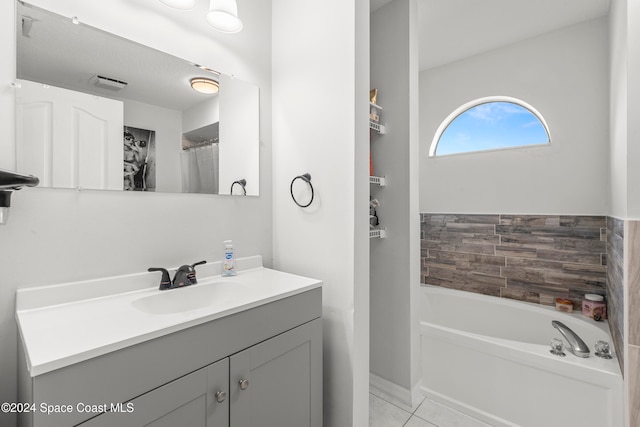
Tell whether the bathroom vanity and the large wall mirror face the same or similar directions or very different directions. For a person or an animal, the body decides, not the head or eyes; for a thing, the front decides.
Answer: same or similar directions

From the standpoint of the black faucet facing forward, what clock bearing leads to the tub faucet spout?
The tub faucet spout is roughly at 11 o'clock from the black faucet.

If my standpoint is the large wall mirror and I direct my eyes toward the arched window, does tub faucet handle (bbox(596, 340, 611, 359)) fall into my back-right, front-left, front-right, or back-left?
front-right

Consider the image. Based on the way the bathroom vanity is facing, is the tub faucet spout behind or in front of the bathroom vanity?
in front

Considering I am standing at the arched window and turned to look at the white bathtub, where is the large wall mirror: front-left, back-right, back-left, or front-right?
front-right

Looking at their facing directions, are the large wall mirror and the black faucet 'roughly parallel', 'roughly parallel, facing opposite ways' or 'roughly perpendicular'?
roughly parallel

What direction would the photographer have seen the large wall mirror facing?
facing the viewer and to the right of the viewer

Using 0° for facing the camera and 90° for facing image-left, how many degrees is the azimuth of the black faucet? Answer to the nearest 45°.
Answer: approximately 315°
